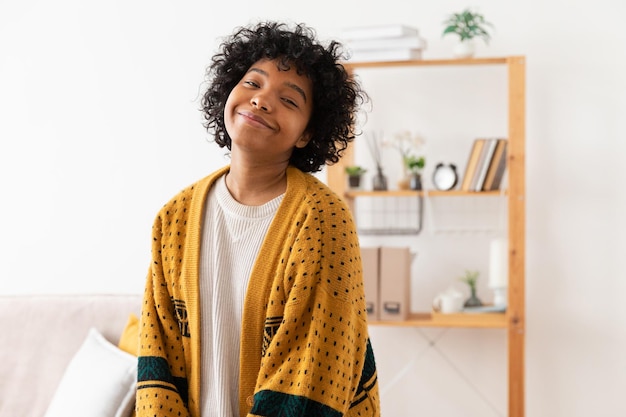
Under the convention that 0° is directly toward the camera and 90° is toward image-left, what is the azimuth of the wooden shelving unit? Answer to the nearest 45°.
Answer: approximately 0°

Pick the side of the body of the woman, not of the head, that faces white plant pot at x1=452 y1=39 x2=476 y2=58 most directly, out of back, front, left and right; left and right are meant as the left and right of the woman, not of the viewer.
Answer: back

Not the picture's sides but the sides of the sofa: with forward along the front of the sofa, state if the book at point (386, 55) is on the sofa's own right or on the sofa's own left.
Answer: on the sofa's own left

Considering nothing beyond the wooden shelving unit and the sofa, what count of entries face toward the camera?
2

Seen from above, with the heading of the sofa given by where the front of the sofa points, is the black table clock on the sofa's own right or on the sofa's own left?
on the sofa's own left

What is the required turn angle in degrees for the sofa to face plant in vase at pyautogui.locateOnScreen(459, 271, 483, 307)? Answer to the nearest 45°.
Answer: approximately 90° to its left

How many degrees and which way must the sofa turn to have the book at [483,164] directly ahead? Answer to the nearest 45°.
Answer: approximately 90° to its left
